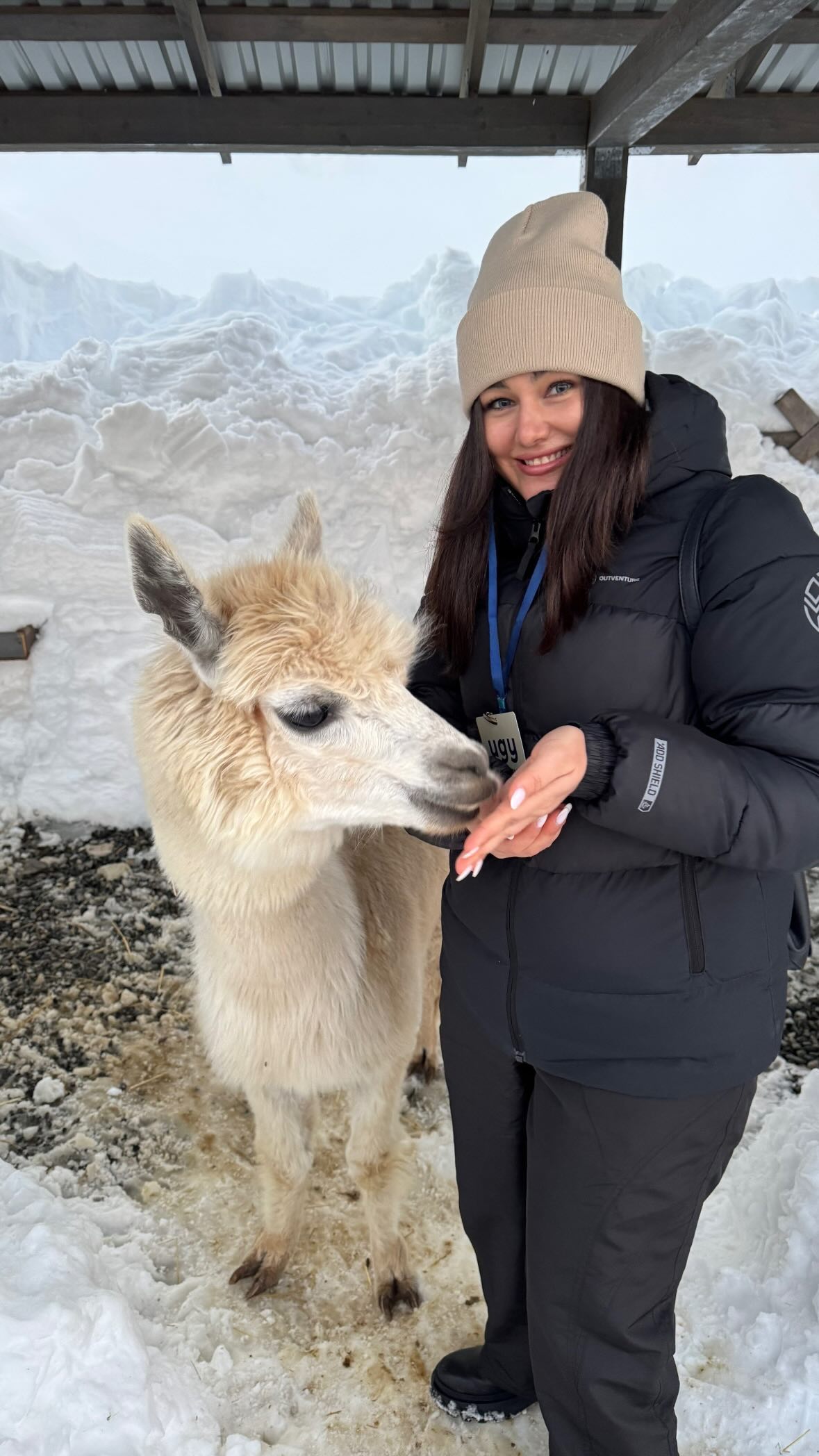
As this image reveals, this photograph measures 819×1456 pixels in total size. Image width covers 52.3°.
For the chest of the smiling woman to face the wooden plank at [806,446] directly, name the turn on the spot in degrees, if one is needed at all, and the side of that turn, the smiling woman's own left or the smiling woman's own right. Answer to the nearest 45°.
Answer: approximately 135° to the smiling woman's own right

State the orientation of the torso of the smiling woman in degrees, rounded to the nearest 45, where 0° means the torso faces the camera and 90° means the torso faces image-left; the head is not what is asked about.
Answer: approximately 45°

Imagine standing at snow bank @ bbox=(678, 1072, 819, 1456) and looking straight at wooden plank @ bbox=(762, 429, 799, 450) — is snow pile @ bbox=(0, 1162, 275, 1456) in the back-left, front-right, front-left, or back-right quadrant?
back-left

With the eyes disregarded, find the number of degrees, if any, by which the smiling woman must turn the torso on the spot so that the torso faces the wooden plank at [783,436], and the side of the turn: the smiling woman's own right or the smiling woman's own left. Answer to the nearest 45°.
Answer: approximately 135° to the smiling woman's own right

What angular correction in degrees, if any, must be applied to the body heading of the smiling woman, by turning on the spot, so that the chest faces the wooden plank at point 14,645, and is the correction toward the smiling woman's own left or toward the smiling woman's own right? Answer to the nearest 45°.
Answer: approximately 90° to the smiling woman's own right

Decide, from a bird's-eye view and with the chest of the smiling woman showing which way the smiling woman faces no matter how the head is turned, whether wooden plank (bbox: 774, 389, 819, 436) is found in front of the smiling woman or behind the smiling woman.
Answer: behind
